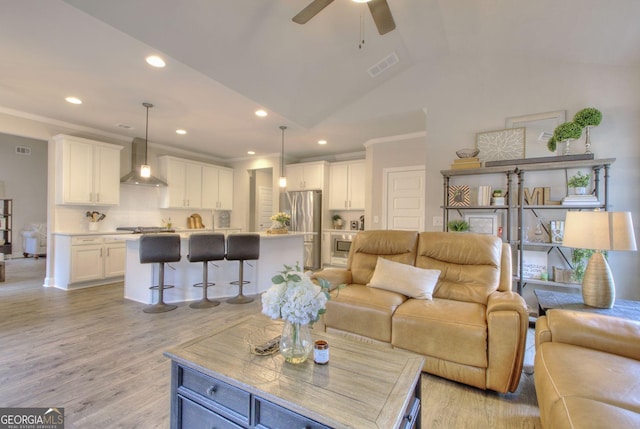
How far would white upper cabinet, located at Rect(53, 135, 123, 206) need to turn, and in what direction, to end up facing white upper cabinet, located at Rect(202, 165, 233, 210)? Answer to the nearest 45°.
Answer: approximately 45° to its left

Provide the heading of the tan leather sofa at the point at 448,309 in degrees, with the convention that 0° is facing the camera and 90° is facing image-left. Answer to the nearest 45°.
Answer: approximately 45°

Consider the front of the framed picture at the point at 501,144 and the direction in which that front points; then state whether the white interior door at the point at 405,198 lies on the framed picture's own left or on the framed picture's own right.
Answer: on the framed picture's own right

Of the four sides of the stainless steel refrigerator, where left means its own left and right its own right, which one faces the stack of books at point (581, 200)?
left

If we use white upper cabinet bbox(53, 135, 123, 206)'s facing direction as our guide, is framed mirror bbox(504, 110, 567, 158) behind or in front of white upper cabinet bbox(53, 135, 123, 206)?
in front

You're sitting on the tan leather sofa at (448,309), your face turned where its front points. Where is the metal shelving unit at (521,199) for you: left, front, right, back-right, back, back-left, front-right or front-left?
back
